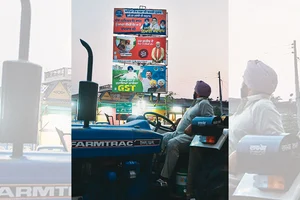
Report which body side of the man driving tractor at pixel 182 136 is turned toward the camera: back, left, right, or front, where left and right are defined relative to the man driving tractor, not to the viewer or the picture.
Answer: left

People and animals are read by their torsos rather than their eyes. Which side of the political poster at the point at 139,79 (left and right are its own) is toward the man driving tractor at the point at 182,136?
front

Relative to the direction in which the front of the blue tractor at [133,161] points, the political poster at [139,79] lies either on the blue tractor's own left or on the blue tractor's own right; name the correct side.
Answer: on the blue tractor's own right

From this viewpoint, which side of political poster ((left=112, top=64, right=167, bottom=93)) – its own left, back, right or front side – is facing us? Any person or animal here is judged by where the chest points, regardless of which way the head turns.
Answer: front

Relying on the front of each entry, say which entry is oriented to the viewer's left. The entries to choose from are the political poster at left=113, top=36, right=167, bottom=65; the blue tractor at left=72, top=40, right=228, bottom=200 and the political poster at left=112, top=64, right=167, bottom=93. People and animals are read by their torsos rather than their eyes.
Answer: the blue tractor

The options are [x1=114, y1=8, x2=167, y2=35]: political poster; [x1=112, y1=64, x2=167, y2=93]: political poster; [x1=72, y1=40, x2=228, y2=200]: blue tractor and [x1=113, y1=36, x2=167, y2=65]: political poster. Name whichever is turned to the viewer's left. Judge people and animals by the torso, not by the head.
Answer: the blue tractor

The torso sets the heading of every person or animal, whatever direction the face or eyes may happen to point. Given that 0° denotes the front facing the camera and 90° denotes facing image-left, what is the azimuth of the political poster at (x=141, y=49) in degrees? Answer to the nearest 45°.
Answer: approximately 0°

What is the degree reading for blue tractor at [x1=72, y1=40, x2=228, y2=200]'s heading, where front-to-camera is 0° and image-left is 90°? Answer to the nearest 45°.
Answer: approximately 90°

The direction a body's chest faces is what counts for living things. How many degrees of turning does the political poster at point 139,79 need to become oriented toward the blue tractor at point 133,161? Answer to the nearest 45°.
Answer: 0° — it already faces it

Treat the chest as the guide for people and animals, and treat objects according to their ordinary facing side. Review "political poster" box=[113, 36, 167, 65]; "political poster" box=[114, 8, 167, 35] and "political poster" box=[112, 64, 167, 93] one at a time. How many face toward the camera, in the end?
3

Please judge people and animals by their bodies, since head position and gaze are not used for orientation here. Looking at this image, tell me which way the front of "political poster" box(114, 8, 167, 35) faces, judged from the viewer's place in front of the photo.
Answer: facing the viewer

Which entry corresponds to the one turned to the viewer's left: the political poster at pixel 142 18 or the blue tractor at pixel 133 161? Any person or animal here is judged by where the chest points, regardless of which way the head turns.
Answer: the blue tractor

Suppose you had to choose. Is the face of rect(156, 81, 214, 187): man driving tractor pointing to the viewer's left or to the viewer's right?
to the viewer's left

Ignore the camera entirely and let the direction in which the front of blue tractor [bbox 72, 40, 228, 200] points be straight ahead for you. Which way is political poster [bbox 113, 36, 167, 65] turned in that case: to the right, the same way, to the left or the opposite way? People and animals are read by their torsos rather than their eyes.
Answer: to the left
